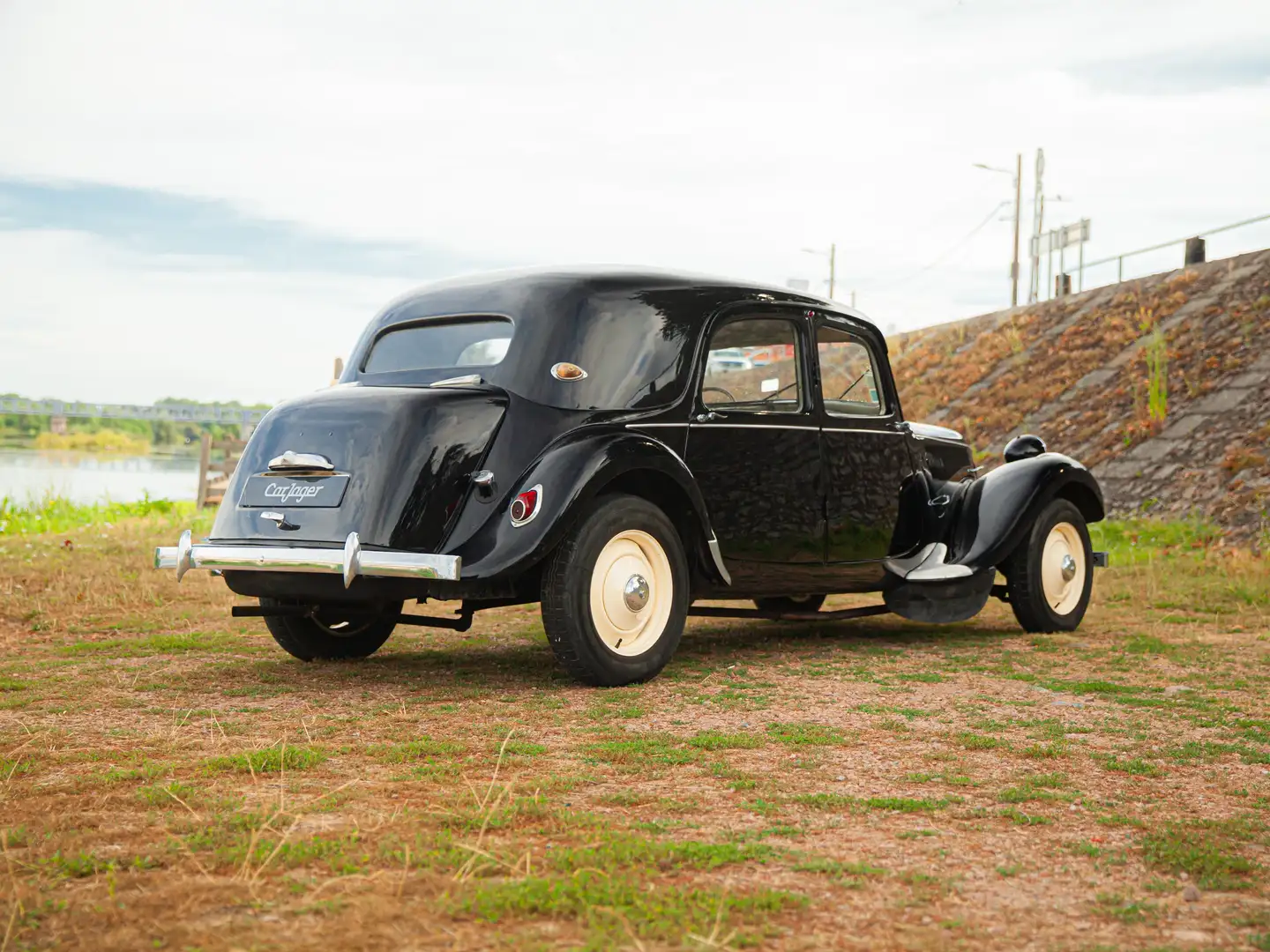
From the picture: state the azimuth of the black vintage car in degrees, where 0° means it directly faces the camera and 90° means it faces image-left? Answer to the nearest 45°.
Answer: approximately 225°
